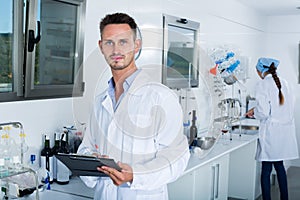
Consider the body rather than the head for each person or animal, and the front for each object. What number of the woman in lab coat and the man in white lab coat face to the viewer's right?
0

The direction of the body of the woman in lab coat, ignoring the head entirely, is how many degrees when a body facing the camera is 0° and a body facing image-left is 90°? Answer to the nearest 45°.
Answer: approximately 135°

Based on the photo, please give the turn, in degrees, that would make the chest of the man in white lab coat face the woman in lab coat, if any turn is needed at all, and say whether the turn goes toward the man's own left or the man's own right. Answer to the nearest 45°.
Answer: approximately 180°

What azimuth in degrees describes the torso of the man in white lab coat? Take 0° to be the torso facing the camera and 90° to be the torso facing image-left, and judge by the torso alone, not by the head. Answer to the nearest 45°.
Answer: approximately 45°

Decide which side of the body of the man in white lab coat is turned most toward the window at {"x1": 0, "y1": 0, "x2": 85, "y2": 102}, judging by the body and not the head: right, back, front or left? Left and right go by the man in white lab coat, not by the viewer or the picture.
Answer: right

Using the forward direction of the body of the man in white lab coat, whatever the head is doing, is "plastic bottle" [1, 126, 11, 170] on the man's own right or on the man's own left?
on the man's own right

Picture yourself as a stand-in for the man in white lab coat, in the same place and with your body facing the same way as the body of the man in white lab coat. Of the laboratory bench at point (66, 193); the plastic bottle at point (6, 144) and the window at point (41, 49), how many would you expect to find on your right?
3

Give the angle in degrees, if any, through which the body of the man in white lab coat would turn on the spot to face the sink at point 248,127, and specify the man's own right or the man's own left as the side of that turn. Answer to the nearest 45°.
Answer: approximately 180°

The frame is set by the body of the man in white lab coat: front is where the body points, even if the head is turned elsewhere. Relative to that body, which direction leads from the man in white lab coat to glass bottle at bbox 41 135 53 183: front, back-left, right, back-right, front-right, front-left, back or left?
right

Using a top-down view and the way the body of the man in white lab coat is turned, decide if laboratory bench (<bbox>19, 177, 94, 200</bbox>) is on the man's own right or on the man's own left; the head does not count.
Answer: on the man's own right

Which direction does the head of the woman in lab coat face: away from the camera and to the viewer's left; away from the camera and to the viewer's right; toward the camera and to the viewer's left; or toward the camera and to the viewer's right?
away from the camera and to the viewer's left
